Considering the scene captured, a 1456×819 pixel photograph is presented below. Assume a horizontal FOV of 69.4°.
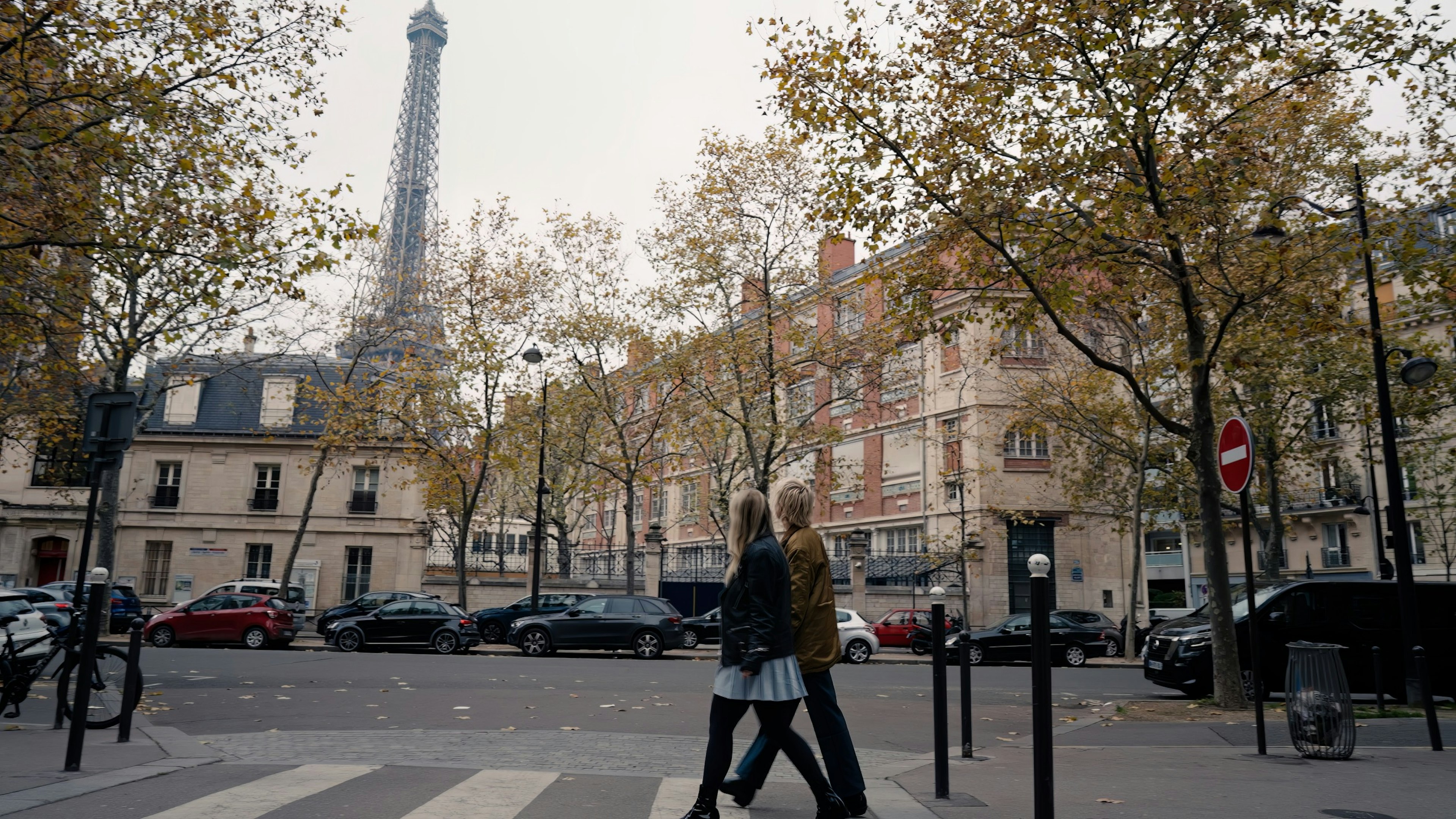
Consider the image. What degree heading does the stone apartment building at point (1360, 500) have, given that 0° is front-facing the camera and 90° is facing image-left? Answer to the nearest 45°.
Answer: approximately 45°

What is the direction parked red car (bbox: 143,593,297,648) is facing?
to the viewer's left

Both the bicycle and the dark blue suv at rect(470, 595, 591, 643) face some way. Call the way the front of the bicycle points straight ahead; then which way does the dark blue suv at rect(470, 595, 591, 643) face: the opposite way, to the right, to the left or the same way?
the opposite way

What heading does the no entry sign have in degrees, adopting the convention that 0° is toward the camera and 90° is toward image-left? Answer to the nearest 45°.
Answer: approximately 45°

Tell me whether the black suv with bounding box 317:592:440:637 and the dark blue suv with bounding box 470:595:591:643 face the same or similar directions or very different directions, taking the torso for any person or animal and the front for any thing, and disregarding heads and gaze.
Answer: same or similar directions

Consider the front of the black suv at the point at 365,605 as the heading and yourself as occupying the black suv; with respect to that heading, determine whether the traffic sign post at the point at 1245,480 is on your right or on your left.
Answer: on your left

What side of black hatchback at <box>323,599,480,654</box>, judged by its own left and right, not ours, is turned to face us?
left

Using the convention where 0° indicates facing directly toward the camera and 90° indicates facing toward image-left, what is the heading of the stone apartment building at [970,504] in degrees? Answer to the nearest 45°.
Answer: approximately 45°

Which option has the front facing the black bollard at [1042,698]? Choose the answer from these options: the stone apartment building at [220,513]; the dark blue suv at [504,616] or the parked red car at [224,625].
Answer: the stone apartment building

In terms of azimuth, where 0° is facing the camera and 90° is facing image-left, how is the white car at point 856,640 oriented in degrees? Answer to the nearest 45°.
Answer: approximately 90°

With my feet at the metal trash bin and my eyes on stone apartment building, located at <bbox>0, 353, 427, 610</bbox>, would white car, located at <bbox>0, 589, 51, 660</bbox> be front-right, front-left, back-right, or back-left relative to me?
front-left

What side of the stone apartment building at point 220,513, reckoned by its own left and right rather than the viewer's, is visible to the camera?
front

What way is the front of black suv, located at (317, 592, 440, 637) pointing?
to the viewer's left

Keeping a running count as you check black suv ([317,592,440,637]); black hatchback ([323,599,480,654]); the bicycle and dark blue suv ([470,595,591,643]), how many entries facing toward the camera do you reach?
0

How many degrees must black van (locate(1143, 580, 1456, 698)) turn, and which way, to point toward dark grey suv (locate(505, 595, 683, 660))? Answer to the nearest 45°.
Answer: approximately 45° to its right

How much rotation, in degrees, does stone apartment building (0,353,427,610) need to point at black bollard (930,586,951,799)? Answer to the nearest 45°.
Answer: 0° — it already faces it
